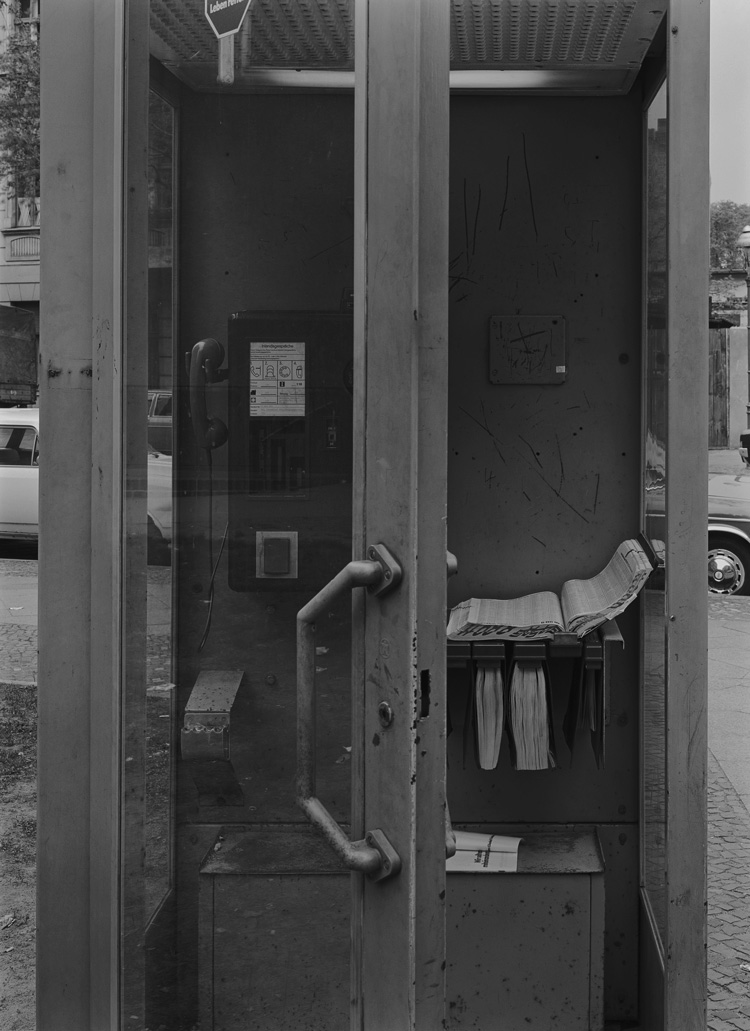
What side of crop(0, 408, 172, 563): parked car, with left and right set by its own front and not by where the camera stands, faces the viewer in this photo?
right

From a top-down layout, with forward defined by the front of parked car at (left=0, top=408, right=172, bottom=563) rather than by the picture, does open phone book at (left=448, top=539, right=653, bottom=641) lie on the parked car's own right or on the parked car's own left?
on the parked car's own right

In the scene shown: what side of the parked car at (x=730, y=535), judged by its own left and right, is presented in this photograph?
left

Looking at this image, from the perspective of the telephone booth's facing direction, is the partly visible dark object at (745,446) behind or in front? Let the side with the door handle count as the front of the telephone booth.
behind

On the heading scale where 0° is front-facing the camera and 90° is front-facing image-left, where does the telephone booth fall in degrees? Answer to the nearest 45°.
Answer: approximately 0°

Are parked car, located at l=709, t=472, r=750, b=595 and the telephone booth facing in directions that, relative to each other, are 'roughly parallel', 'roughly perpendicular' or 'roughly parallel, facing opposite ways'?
roughly perpendicular
